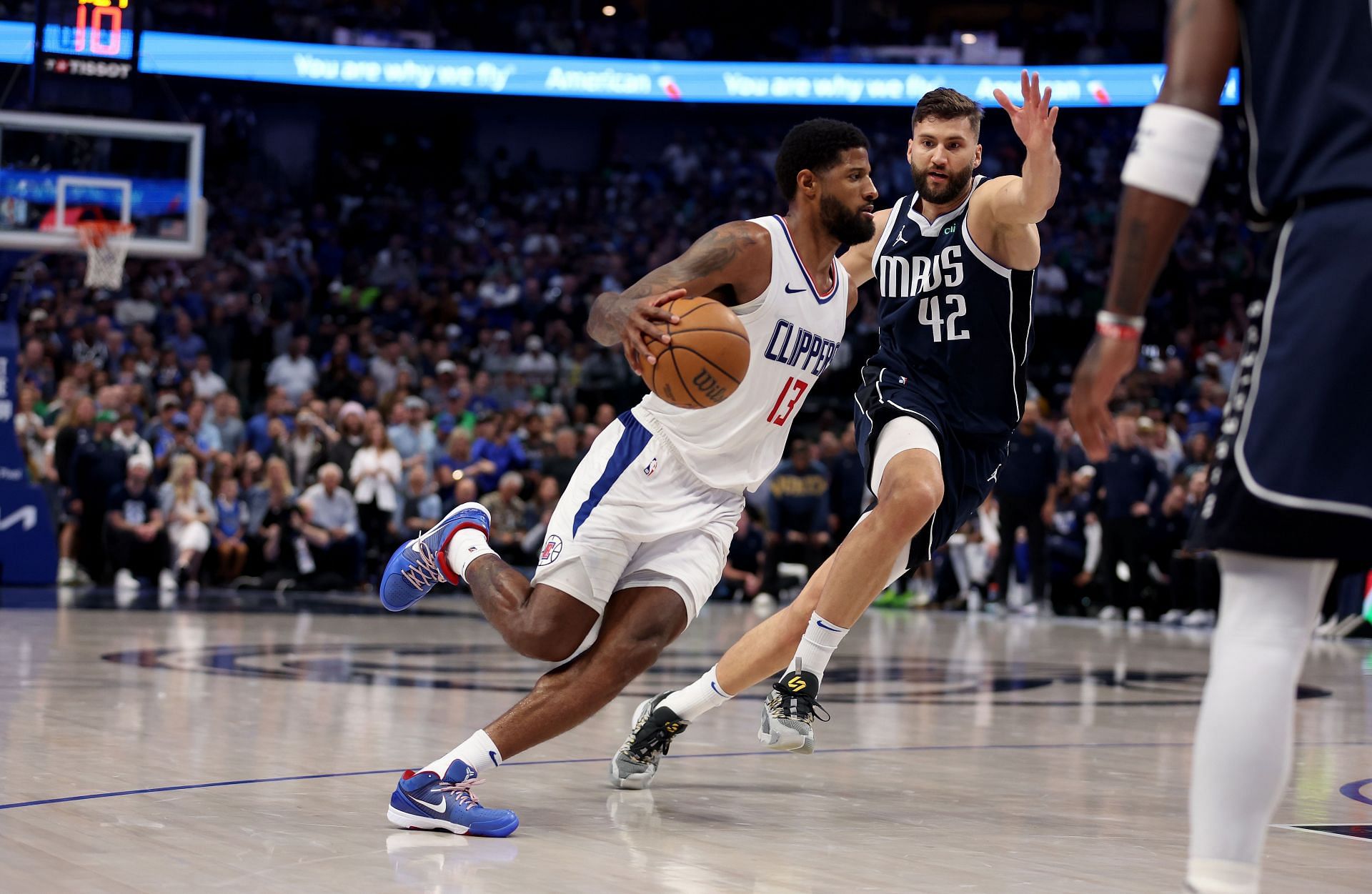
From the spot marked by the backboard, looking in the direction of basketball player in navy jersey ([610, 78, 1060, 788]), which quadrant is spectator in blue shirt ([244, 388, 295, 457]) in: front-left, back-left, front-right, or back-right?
back-left

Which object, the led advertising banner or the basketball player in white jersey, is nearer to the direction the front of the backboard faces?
the basketball player in white jersey

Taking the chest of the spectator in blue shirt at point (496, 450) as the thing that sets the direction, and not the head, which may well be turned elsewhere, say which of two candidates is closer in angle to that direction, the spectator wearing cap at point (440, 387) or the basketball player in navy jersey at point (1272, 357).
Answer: the basketball player in navy jersey

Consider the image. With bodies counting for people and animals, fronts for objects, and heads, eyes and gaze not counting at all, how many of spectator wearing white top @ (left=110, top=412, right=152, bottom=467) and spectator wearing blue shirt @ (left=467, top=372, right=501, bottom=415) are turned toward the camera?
2

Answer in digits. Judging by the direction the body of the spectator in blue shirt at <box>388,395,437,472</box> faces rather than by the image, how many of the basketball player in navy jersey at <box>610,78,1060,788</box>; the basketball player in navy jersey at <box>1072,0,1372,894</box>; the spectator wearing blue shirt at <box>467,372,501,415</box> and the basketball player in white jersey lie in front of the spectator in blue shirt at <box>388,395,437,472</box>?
3

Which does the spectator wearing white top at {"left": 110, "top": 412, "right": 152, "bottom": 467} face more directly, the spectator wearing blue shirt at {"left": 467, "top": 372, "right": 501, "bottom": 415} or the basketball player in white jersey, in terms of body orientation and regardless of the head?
the basketball player in white jersey

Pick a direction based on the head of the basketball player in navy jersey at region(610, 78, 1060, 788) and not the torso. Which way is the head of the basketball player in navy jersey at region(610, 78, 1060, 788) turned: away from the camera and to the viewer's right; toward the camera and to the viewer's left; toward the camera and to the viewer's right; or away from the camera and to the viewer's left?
toward the camera and to the viewer's left

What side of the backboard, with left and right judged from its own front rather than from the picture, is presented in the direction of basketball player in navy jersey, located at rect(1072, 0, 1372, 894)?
front

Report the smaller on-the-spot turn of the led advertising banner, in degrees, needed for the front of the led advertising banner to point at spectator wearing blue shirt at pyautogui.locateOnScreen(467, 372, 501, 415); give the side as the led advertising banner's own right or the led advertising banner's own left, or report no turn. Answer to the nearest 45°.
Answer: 0° — it already faces them

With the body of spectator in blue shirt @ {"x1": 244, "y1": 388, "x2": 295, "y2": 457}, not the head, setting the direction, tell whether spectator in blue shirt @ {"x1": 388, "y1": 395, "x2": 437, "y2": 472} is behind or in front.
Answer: in front

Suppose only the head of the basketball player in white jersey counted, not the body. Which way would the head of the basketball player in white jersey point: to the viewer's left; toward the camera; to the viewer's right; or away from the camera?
to the viewer's right
